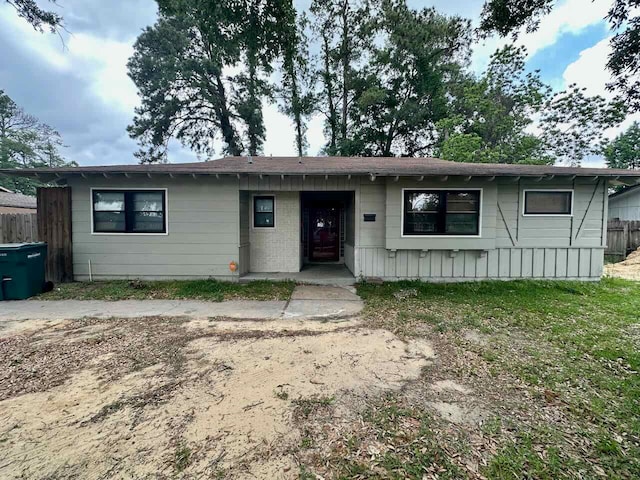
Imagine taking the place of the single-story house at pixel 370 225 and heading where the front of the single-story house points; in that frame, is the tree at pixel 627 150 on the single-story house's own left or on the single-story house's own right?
on the single-story house's own left

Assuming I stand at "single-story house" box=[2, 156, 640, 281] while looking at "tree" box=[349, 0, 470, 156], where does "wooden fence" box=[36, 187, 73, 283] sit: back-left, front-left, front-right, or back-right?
back-left

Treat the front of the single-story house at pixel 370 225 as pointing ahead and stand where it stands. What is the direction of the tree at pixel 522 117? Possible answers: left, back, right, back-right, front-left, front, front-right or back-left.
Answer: back-left

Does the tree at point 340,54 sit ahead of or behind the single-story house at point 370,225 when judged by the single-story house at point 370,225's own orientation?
behind

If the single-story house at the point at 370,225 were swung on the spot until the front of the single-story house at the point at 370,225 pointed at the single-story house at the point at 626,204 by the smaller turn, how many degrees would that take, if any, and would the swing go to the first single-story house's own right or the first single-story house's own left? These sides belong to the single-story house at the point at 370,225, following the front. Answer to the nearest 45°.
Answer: approximately 135° to the first single-story house's own left

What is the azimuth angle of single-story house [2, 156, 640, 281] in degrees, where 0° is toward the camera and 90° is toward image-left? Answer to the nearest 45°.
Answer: approximately 0°

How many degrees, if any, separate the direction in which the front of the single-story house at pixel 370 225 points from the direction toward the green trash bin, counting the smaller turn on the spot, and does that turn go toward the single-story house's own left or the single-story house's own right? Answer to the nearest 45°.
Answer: approximately 90° to the single-story house's own right

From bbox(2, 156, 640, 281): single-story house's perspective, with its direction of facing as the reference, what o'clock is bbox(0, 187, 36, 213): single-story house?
bbox(0, 187, 36, 213): single-story house is roughly at 4 o'clock from bbox(2, 156, 640, 281): single-story house.

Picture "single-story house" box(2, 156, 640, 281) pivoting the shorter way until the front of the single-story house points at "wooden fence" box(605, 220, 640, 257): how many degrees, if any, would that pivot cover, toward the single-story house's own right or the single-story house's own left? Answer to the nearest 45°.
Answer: approximately 135° to the single-story house's own left
